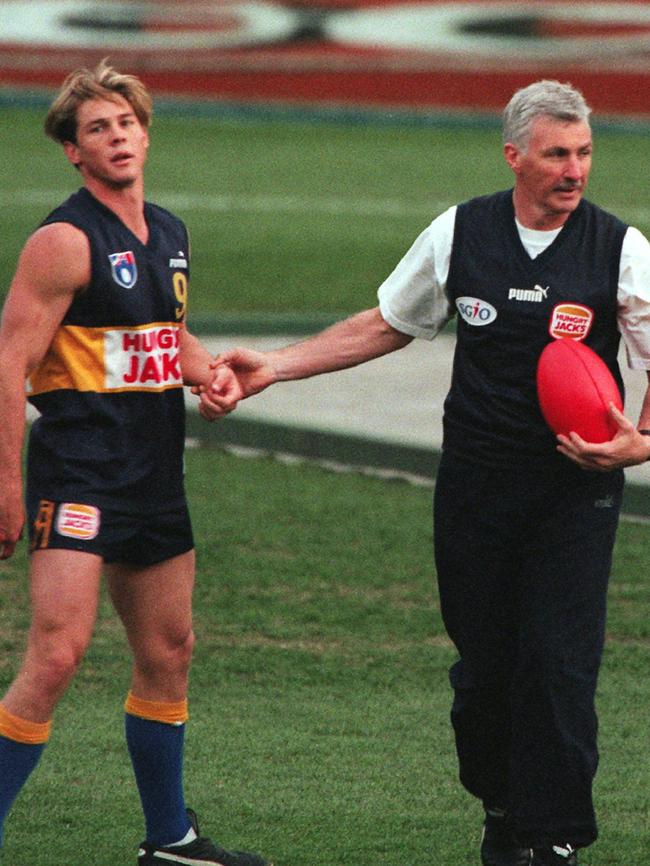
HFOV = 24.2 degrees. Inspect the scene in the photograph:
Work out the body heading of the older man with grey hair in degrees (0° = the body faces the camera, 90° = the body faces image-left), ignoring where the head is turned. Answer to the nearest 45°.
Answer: approximately 0°
